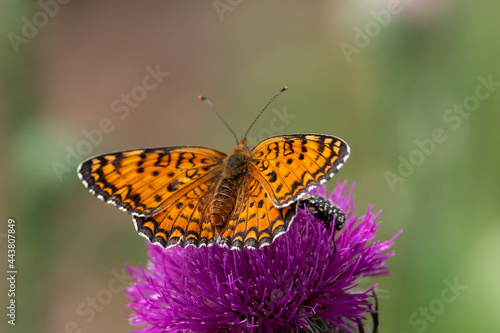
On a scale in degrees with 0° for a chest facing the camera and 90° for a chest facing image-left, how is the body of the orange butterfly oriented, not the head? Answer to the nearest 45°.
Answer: approximately 180°
